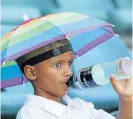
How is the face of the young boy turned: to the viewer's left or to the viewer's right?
to the viewer's right

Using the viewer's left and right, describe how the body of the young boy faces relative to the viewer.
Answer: facing the viewer and to the right of the viewer
